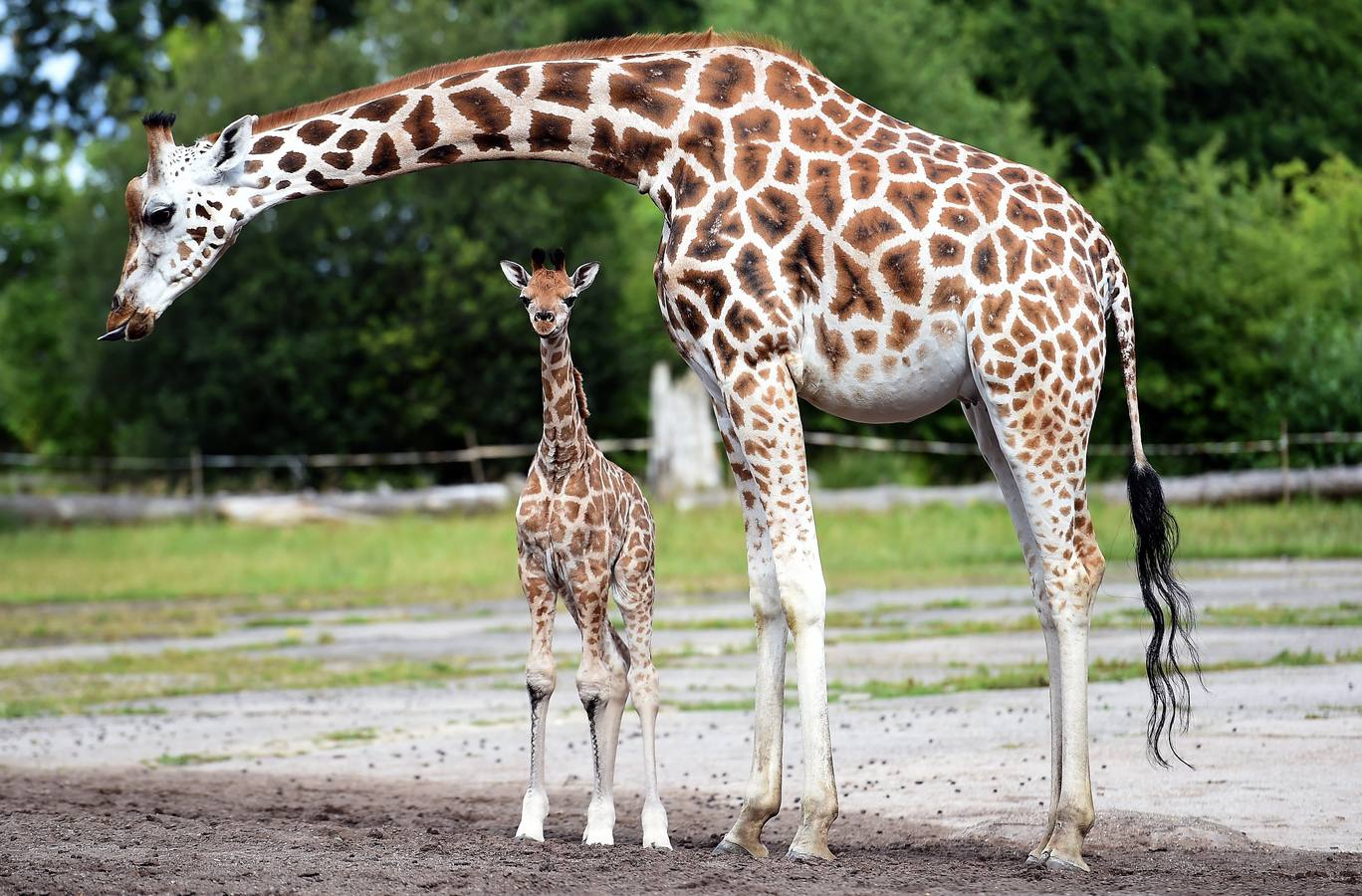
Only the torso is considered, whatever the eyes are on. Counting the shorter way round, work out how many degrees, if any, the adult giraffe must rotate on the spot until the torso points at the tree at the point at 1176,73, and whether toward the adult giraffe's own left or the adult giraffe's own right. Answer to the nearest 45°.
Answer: approximately 90° to the adult giraffe's own right

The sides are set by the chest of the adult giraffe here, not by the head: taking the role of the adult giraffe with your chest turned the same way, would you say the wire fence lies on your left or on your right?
on your right

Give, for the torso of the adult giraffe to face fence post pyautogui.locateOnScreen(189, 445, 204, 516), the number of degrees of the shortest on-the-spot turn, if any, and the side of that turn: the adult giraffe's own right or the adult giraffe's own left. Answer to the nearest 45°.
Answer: approximately 90° to the adult giraffe's own right

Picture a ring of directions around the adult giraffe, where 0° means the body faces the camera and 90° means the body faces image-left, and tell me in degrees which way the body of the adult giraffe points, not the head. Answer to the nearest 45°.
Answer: approximately 90°

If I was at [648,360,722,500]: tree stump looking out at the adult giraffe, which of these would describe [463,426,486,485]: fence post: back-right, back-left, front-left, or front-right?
back-right

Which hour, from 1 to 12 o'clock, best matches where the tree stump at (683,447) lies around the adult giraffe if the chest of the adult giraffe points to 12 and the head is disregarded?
The tree stump is roughly at 3 o'clock from the adult giraffe.
